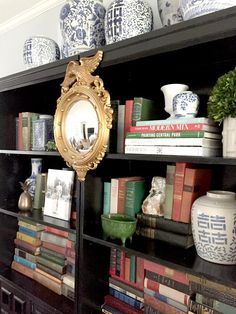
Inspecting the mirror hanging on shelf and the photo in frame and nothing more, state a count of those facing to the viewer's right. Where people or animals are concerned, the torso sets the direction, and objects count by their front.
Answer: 0

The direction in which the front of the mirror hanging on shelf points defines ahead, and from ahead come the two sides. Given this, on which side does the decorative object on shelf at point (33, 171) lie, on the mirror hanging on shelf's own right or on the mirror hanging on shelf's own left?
on the mirror hanging on shelf's own right

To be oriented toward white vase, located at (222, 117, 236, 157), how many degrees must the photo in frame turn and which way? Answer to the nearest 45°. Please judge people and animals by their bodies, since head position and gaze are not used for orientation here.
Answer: approximately 90° to its left

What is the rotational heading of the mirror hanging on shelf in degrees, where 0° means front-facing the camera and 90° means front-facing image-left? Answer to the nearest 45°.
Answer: approximately 45°

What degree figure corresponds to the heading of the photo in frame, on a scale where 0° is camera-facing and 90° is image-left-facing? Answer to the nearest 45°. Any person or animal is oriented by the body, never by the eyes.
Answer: approximately 45°
